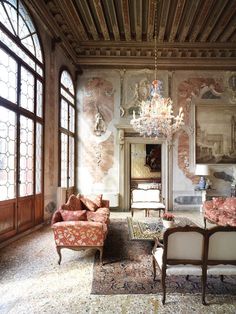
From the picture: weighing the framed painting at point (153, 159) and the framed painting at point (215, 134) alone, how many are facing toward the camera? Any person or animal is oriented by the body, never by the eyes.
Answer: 2

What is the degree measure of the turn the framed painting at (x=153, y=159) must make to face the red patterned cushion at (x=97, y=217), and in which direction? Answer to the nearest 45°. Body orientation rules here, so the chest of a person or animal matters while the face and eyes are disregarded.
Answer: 0° — it already faces it

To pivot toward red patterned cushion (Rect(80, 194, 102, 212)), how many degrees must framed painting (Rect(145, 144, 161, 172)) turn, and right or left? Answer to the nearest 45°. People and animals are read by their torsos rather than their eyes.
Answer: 0° — it already faces it

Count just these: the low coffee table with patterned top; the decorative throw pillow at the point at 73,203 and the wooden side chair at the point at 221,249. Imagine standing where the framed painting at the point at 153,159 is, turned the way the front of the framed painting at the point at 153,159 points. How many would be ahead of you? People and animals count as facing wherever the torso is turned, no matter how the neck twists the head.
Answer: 3

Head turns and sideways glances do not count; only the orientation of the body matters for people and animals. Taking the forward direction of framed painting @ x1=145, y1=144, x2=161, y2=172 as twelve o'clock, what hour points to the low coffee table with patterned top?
The low coffee table with patterned top is roughly at 12 o'clock from the framed painting.

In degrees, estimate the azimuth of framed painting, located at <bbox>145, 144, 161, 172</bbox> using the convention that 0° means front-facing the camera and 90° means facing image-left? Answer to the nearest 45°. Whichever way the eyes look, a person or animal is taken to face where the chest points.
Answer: approximately 0°

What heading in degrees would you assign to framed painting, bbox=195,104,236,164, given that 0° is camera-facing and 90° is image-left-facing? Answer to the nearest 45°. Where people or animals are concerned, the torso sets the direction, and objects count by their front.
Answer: approximately 0°
